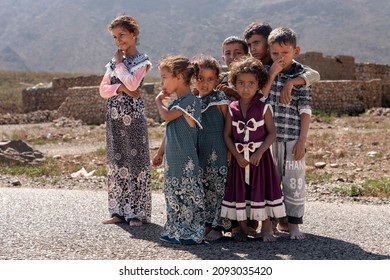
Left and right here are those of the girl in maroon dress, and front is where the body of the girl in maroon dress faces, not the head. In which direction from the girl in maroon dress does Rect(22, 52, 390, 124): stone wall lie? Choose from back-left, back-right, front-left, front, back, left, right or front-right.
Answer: back

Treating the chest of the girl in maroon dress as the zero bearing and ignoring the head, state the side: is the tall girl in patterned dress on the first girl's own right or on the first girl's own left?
on the first girl's own right

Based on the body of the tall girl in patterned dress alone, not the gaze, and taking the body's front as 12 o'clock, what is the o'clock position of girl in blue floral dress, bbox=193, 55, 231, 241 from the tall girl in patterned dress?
The girl in blue floral dress is roughly at 9 o'clock from the tall girl in patterned dress.

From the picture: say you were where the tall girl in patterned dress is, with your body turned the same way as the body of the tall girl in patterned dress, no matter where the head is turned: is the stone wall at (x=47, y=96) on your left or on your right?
on your right

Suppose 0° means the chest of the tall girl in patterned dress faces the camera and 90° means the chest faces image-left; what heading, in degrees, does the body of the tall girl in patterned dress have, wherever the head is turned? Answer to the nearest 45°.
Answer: approximately 45°

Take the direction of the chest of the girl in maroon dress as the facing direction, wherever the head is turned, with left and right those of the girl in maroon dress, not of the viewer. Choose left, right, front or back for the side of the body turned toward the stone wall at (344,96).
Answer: back

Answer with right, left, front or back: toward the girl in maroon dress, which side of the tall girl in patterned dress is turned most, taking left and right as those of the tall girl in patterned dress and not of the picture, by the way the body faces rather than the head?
left

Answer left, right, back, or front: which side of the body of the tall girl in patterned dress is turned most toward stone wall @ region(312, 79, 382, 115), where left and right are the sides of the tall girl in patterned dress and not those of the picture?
back

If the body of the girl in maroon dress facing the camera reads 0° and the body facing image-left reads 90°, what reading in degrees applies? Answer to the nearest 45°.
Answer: approximately 0°

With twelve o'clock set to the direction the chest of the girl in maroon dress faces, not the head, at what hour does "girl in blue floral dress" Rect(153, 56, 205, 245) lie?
The girl in blue floral dress is roughly at 3 o'clock from the girl in maroon dress.

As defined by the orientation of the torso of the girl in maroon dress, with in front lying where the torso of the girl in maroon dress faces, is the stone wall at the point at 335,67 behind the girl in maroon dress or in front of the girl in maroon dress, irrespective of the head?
behind
